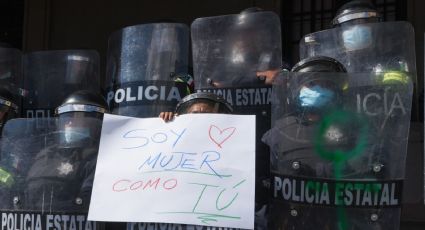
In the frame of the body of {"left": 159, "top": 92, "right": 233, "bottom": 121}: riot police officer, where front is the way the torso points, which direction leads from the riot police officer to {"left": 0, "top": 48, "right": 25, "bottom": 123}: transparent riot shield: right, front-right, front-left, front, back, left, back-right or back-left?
back-right

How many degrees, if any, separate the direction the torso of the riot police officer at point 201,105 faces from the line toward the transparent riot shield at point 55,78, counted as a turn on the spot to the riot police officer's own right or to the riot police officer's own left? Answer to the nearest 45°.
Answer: approximately 135° to the riot police officer's own right
